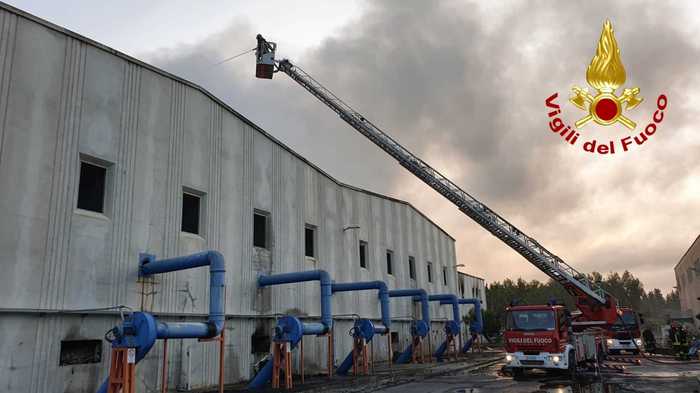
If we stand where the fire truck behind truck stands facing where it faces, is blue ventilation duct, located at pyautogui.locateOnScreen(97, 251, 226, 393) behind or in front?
in front

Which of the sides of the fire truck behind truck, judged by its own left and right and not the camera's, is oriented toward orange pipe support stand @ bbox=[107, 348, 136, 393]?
front

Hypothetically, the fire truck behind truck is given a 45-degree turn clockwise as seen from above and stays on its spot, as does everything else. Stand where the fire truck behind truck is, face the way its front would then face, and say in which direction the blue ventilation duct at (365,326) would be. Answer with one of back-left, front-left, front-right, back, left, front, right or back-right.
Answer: front

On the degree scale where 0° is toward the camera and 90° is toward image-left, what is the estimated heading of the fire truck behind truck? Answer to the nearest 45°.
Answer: approximately 0°

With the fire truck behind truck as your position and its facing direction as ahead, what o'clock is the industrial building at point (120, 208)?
The industrial building is roughly at 1 o'clock from the fire truck behind truck.

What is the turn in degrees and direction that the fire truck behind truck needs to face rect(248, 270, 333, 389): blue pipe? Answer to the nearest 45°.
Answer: approximately 45° to its right

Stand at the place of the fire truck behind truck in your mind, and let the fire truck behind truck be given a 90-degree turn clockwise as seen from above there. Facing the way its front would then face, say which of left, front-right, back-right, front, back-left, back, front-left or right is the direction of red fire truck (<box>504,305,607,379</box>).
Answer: left
